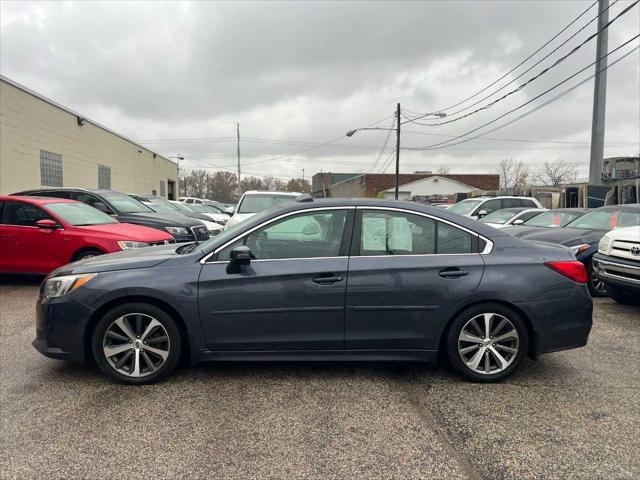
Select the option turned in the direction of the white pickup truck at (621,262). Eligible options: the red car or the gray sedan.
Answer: the red car

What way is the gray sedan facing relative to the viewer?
to the viewer's left

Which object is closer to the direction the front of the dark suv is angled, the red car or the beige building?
the red car

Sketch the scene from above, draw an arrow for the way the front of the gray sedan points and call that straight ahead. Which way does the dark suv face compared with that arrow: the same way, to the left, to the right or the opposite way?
the opposite way

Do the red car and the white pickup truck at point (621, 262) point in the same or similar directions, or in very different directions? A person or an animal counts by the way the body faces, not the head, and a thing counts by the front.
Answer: very different directions

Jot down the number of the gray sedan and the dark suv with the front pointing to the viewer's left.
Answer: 1

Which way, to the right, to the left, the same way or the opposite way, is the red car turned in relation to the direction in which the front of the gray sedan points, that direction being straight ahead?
the opposite way

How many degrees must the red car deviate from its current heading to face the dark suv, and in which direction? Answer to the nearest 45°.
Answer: approximately 90° to its left

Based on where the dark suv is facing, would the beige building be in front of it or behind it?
behind

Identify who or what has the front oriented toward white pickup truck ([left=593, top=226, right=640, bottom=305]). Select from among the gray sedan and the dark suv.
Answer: the dark suv
